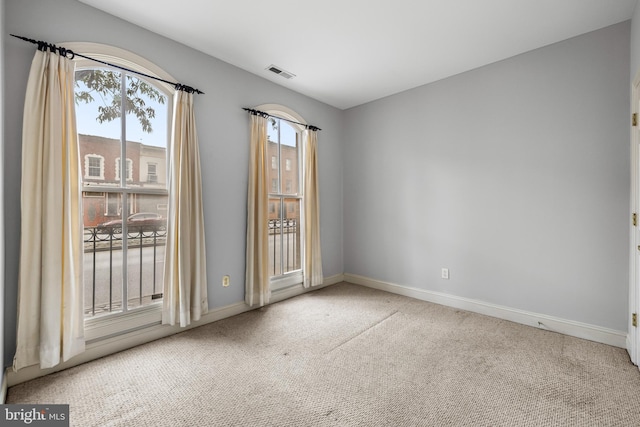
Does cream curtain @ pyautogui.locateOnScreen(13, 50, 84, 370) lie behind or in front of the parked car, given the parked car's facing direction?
in front
